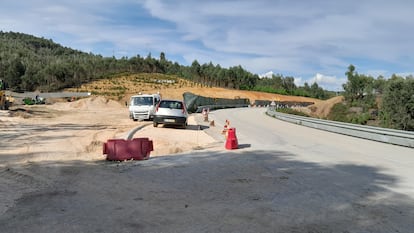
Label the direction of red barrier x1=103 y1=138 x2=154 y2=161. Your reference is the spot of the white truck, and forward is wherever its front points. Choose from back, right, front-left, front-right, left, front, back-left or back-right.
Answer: front

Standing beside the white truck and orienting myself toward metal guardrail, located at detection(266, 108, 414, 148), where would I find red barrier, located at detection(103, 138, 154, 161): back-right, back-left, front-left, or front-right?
front-right

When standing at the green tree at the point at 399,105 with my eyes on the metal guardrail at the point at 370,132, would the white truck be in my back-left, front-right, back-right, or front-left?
front-right

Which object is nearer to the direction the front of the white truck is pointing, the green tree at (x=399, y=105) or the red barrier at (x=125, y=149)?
the red barrier

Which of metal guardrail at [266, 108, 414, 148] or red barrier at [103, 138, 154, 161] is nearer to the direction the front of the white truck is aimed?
the red barrier

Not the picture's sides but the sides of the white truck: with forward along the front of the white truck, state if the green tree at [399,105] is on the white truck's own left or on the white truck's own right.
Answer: on the white truck's own left

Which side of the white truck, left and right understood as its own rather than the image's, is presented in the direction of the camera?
front

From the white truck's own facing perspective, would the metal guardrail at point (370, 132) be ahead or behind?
ahead

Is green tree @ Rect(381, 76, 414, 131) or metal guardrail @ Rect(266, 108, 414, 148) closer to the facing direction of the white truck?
the metal guardrail

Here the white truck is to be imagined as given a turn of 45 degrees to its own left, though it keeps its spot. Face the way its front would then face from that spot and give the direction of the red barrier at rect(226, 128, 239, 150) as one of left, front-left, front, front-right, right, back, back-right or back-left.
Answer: front-right
